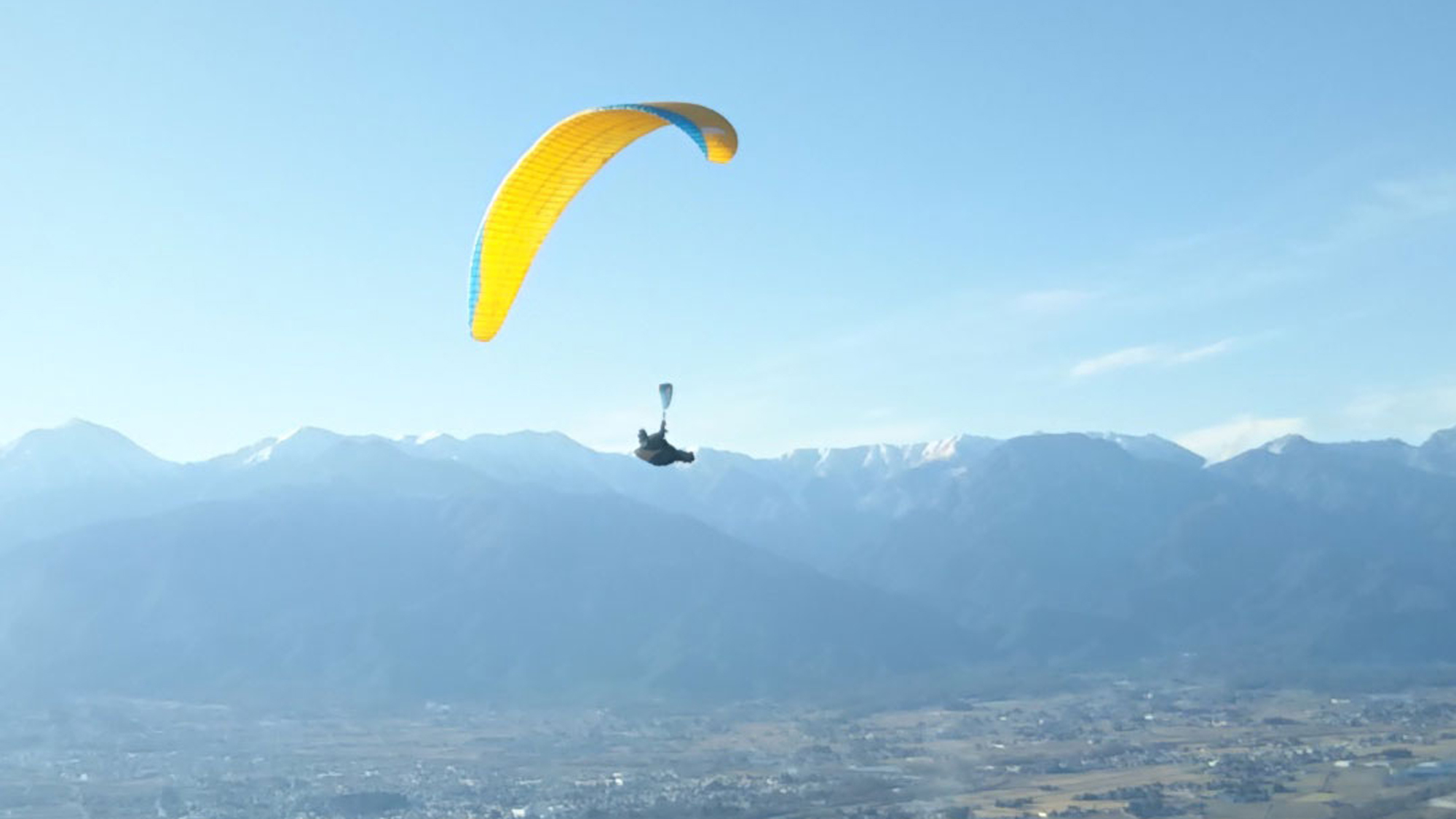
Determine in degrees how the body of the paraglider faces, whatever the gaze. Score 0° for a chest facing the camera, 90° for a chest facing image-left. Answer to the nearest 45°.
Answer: approximately 270°
